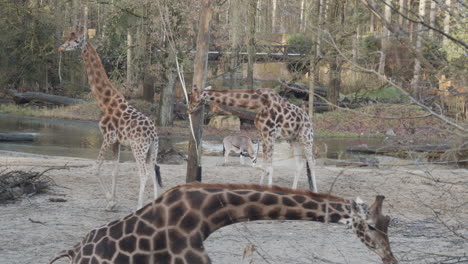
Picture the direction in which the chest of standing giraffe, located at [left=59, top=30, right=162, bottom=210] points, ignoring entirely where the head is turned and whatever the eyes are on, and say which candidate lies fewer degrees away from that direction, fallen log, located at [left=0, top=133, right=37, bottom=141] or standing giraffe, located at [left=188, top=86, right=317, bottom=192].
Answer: the fallen log

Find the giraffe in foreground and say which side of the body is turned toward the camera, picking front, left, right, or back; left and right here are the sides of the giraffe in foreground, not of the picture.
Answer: right

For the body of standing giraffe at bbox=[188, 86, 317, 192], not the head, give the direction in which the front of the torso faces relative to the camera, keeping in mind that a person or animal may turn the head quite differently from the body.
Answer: to the viewer's left

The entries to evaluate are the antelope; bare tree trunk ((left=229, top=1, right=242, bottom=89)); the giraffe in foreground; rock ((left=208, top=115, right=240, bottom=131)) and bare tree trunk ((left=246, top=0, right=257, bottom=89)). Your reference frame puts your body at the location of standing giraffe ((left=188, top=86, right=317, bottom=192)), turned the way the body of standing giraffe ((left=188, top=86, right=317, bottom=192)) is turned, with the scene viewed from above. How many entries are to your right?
4

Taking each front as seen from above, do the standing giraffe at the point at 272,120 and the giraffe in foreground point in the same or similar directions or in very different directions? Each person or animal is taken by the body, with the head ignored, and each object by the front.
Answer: very different directions

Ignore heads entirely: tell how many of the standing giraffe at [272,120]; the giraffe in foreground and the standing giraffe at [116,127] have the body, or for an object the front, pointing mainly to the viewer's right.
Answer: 1

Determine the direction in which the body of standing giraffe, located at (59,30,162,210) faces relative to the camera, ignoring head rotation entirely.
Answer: to the viewer's left

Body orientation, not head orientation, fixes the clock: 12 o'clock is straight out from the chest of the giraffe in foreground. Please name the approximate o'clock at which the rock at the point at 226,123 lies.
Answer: The rock is roughly at 9 o'clock from the giraffe in foreground.

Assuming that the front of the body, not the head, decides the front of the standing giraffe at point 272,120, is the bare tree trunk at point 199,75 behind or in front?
in front
